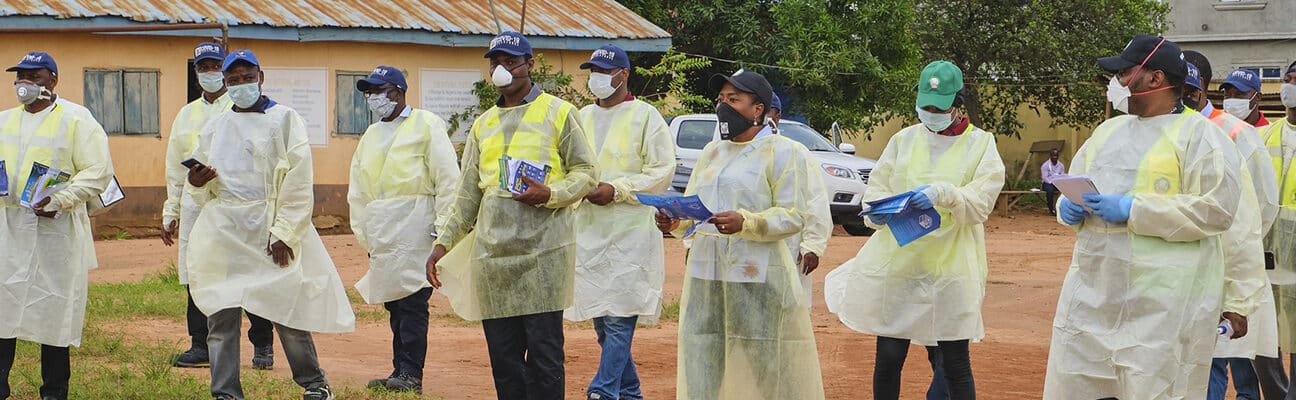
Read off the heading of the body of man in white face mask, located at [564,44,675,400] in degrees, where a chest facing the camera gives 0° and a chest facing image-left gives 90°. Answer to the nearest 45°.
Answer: approximately 45°

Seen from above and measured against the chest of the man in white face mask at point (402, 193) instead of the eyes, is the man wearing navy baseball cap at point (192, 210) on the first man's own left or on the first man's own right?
on the first man's own right

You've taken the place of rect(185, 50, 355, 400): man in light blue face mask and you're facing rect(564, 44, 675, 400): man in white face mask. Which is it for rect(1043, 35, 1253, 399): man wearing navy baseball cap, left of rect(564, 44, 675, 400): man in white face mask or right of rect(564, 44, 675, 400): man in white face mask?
right

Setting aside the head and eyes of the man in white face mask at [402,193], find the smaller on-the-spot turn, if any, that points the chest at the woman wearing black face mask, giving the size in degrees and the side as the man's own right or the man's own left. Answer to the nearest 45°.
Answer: approximately 90° to the man's own left

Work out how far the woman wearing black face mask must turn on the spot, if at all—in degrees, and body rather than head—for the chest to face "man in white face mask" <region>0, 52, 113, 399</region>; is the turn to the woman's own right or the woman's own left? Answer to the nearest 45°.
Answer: approximately 45° to the woman's own right
